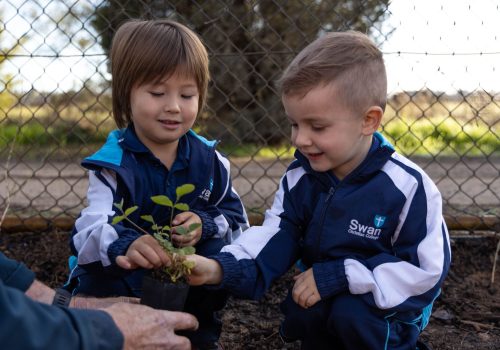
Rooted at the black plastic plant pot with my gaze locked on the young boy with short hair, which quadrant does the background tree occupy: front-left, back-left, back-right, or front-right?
front-left

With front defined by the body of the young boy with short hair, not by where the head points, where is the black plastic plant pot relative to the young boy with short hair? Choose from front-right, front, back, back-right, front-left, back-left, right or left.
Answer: front

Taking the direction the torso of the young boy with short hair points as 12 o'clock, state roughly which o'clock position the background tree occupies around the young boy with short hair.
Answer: The background tree is roughly at 4 o'clock from the young boy with short hair.

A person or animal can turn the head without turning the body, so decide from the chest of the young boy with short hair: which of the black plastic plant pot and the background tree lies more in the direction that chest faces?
the black plastic plant pot

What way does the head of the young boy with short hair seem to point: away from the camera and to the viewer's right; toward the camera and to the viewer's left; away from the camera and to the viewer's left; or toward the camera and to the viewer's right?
toward the camera and to the viewer's left

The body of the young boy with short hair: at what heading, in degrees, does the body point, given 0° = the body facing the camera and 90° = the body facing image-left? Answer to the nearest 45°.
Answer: approximately 45°
